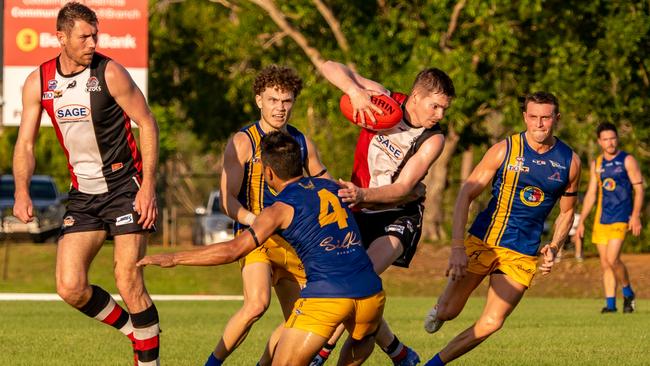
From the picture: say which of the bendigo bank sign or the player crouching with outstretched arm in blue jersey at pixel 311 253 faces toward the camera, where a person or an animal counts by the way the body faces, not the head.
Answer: the bendigo bank sign

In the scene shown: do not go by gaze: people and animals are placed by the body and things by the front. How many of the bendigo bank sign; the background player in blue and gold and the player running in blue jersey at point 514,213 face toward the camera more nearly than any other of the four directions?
3

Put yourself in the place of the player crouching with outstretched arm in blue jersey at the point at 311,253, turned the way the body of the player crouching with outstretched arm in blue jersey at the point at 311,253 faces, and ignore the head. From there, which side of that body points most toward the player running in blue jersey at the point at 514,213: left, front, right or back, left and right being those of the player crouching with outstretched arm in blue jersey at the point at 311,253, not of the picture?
right

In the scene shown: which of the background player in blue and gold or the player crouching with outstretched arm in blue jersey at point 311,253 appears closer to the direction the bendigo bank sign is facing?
the player crouching with outstretched arm in blue jersey

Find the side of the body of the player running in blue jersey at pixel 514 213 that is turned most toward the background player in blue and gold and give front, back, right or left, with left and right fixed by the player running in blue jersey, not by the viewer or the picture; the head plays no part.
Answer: back

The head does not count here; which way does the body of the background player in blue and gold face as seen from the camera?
toward the camera

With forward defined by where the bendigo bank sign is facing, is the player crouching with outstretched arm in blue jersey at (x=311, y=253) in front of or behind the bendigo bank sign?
in front

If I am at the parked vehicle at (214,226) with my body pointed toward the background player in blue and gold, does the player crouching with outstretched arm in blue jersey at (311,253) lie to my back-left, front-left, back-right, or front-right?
front-right

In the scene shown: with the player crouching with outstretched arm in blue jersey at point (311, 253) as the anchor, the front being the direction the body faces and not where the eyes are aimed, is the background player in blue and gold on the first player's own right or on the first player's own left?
on the first player's own right

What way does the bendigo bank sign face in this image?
toward the camera

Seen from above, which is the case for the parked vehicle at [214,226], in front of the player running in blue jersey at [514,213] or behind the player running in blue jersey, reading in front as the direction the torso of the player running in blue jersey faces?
behind

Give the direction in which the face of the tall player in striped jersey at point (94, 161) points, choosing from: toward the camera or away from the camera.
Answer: toward the camera
